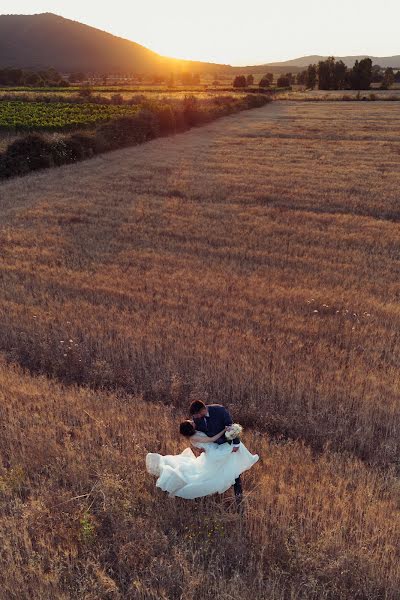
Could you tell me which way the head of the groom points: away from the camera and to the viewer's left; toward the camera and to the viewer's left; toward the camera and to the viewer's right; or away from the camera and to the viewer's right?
toward the camera and to the viewer's left

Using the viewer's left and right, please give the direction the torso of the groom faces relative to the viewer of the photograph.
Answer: facing the viewer and to the left of the viewer

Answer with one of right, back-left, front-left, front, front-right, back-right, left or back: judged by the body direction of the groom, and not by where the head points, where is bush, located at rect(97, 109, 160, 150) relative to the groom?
back-right

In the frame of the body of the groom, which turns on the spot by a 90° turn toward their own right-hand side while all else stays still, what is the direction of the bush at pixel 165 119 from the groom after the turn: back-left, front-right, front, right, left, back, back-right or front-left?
front-right

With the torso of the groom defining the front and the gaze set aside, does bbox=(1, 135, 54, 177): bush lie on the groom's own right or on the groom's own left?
on the groom's own right
